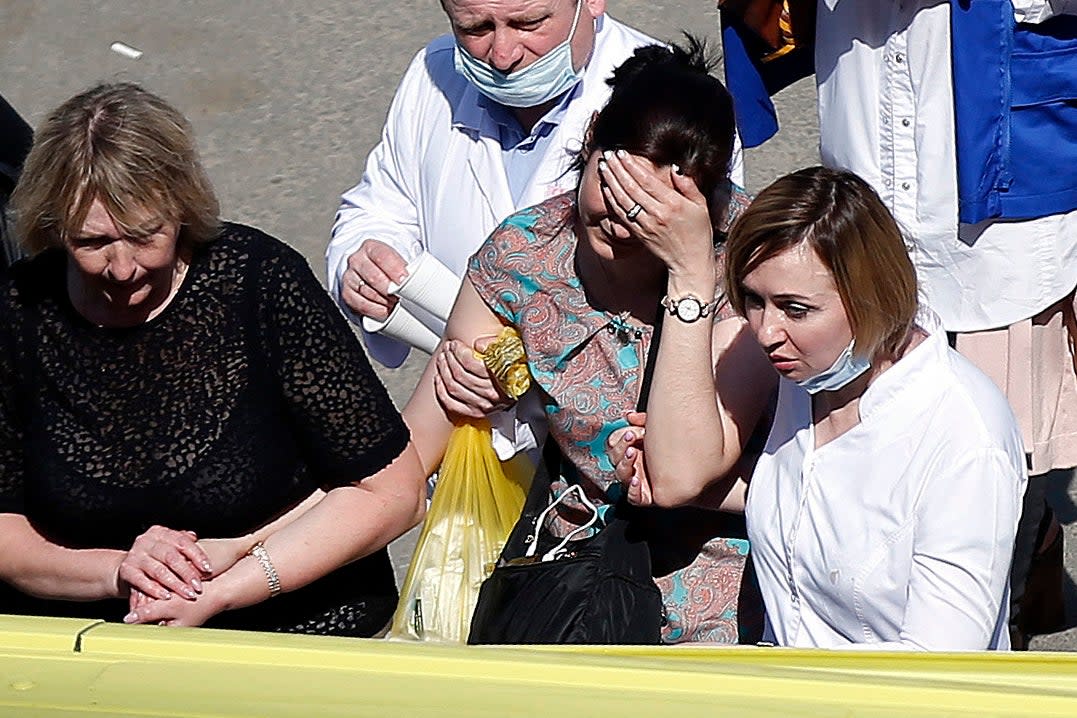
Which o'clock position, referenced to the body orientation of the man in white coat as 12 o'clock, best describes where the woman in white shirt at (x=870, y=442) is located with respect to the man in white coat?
The woman in white shirt is roughly at 11 o'clock from the man in white coat.

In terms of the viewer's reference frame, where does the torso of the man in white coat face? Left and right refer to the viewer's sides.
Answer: facing the viewer

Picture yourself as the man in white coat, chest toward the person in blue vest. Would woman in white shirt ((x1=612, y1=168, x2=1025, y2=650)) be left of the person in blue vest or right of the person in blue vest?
right

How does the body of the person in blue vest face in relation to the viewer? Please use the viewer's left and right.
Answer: facing the viewer and to the left of the viewer

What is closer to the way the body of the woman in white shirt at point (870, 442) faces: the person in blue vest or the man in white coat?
the man in white coat

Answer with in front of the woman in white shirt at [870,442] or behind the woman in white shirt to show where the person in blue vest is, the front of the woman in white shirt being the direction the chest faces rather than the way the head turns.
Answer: behind

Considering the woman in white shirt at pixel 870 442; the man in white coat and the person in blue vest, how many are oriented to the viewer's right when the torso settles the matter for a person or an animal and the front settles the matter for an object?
0

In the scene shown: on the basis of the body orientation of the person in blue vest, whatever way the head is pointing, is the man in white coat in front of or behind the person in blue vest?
in front

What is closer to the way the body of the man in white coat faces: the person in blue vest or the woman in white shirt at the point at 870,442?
the woman in white shirt

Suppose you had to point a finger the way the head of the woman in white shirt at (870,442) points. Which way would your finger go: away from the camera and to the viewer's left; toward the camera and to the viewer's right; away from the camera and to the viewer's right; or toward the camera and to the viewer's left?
toward the camera and to the viewer's left

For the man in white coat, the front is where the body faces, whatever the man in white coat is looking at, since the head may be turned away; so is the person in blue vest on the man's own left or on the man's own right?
on the man's own left

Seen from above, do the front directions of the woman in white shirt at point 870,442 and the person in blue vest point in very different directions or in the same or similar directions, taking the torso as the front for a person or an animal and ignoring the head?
same or similar directions
